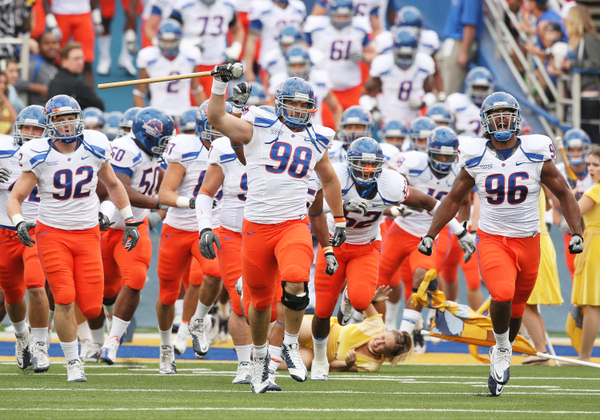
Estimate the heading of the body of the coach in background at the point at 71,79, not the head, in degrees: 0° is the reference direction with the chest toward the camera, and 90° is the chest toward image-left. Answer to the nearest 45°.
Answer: approximately 315°
